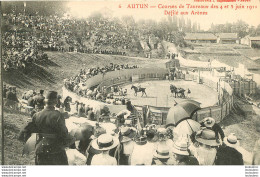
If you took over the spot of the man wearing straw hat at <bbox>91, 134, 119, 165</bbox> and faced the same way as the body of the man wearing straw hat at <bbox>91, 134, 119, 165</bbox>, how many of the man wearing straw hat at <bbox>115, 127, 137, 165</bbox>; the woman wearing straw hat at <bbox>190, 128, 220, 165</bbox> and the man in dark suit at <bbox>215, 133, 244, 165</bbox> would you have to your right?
3

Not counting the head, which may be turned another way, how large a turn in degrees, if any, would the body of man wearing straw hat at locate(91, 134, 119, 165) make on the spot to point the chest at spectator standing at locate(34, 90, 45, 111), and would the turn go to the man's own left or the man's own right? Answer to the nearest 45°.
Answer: approximately 45° to the man's own left

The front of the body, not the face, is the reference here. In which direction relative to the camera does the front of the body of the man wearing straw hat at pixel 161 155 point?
away from the camera

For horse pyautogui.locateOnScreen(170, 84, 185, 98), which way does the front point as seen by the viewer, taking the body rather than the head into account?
to the viewer's left

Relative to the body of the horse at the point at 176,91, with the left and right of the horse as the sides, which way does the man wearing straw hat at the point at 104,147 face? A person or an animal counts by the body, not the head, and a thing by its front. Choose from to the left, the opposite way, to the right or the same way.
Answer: to the right

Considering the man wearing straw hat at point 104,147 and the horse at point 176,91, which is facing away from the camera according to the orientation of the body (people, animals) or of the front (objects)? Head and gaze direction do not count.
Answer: the man wearing straw hat

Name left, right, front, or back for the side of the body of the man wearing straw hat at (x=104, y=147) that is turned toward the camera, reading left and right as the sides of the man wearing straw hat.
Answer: back

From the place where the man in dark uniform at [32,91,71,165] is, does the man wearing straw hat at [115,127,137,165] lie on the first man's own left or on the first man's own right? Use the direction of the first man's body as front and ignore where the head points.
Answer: on the first man's own right

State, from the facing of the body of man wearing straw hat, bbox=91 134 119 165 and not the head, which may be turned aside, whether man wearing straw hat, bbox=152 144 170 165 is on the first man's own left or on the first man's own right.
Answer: on the first man's own right

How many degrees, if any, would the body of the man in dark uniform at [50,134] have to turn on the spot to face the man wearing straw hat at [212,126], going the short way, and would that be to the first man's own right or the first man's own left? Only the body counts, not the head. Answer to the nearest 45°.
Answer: approximately 90° to the first man's own right

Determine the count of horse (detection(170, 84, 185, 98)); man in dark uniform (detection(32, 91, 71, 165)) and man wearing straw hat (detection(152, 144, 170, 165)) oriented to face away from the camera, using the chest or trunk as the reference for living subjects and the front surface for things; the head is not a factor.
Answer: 2

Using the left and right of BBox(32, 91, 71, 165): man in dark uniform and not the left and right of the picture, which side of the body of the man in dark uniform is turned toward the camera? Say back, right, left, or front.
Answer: back
